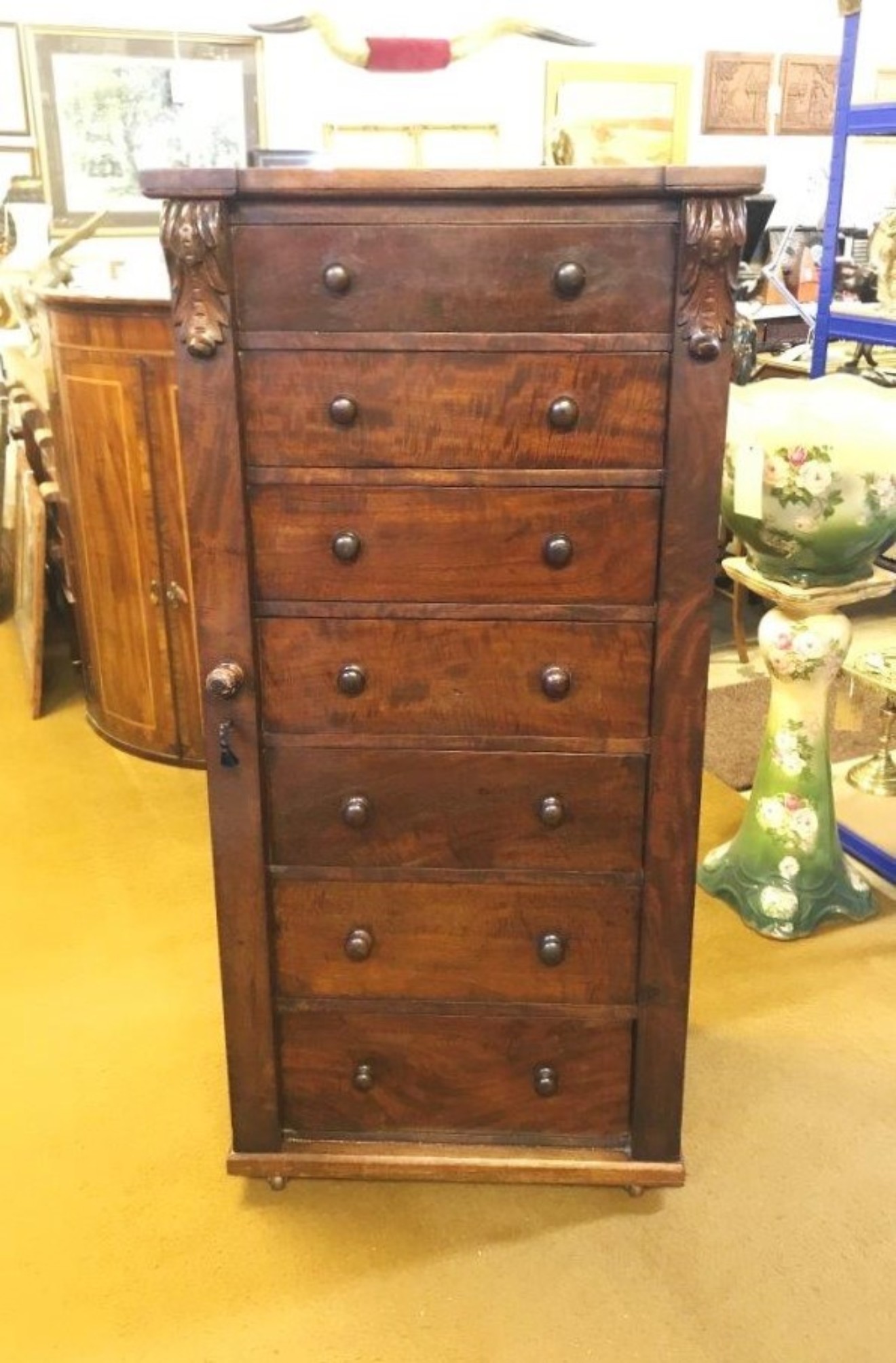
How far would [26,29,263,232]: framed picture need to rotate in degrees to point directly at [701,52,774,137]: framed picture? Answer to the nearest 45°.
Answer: approximately 90° to its left

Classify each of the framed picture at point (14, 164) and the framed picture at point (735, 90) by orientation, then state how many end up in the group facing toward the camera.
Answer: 2

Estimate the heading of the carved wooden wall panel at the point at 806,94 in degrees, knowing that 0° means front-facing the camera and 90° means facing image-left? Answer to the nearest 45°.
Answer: approximately 0°

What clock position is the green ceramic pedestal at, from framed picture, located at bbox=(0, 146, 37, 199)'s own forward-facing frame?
The green ceramic pedestal is roughly at 11 o'clock from the framed picture.

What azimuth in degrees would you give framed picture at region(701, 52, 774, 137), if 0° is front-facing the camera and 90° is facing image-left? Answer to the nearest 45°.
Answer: approximately 0°

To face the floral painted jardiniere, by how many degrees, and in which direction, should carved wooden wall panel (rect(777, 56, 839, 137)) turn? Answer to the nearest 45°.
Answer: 0° — it already faces it

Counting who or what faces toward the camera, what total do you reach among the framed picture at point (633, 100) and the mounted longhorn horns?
2
